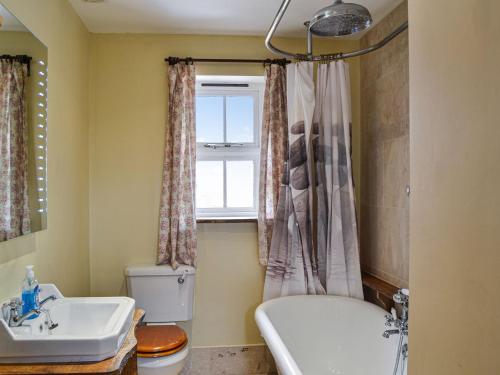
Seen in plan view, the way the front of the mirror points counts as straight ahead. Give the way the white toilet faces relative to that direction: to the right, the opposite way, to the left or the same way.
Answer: to the right

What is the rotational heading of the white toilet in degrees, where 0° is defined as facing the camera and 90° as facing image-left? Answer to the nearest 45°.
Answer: approximately 0°

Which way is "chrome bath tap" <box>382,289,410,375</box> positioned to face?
to the viewer's left

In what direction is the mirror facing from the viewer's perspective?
to the viewer's right
